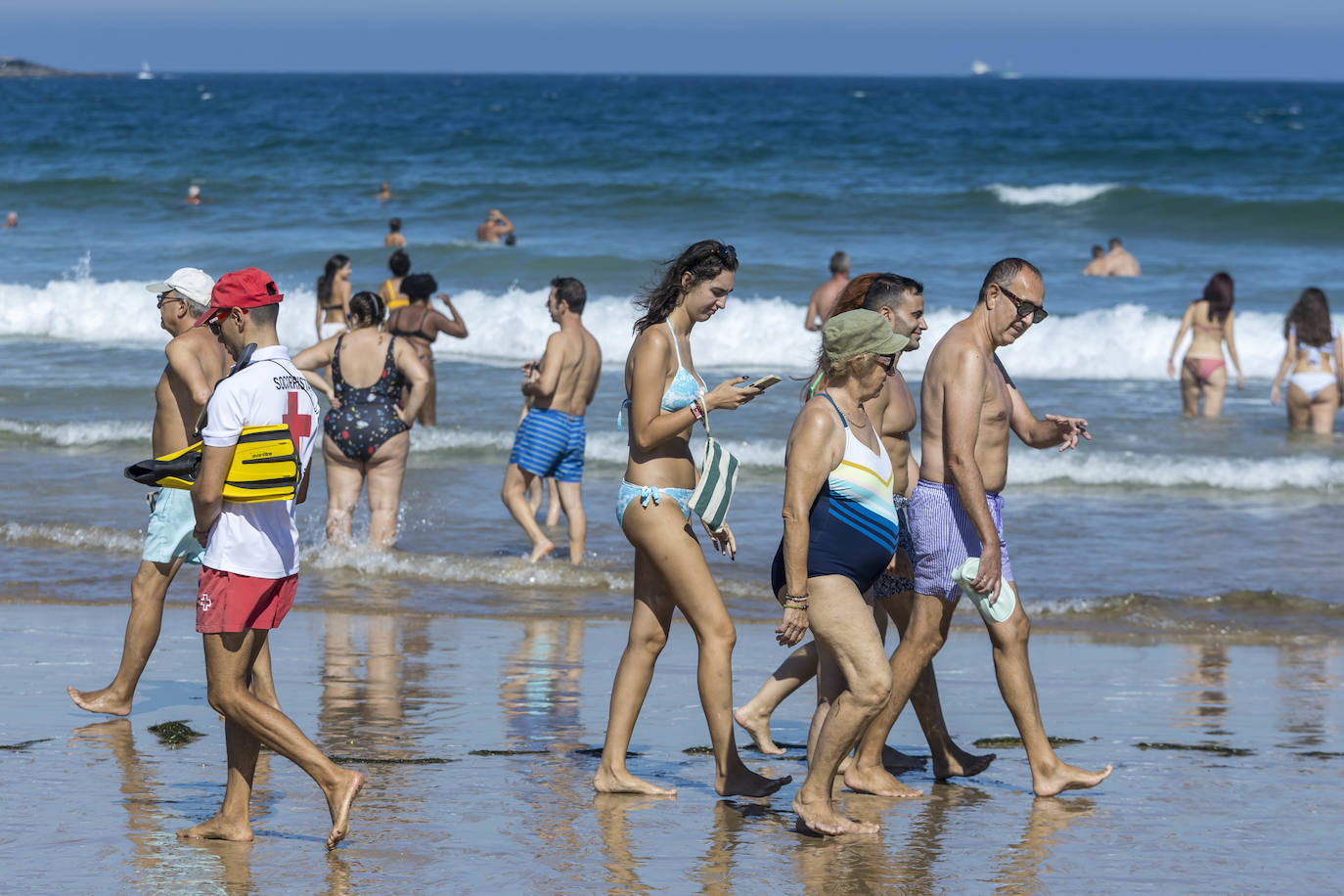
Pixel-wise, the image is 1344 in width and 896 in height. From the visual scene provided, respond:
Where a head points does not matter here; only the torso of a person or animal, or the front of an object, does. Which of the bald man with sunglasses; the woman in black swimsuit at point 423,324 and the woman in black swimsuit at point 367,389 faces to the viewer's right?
the bald man with sunglasses

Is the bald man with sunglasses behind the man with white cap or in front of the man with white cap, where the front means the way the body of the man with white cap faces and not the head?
behind

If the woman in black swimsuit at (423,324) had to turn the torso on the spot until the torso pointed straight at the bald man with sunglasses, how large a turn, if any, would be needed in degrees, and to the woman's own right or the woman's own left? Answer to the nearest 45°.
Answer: approximately 180°

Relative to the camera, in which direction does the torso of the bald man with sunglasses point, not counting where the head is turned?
to the viewer's right

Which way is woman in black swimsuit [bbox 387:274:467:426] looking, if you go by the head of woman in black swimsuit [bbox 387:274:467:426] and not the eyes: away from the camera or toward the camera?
away from the camera

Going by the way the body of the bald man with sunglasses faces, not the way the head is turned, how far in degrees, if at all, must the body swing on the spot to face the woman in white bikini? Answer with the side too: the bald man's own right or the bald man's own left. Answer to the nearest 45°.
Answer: approximately 90° to the bald man's own left

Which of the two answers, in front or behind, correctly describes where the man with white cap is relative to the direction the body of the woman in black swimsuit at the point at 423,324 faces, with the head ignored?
behind

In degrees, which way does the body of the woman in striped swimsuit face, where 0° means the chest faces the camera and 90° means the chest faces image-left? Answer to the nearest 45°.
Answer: approximately 270°

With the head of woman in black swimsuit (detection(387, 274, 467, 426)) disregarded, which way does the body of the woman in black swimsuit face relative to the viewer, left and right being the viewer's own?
facing away from the viewer
